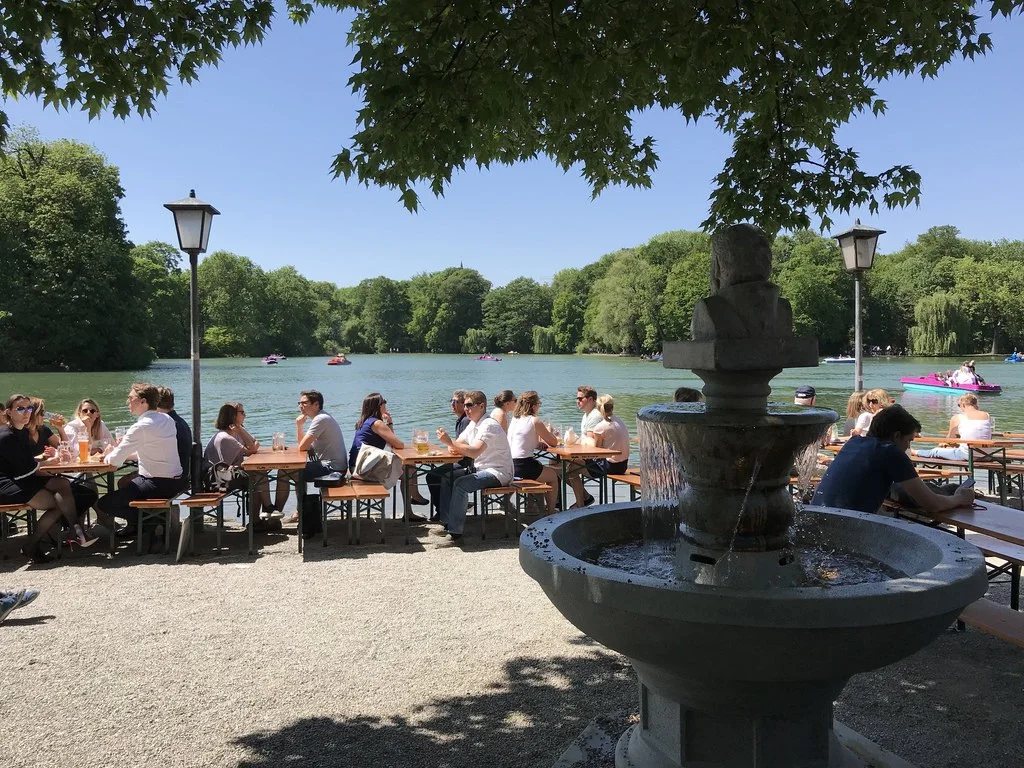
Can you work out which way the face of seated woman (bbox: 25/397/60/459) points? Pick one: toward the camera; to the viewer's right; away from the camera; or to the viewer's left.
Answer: to the viewer's right

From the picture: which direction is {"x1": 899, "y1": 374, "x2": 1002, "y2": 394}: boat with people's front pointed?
to the viewer's left

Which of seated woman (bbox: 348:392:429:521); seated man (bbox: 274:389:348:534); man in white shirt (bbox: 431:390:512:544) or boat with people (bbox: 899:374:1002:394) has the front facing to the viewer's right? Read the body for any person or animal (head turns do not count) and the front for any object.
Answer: the seated woman

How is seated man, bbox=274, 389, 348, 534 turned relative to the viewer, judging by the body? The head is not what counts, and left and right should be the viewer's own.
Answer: facing to the left of the viewer

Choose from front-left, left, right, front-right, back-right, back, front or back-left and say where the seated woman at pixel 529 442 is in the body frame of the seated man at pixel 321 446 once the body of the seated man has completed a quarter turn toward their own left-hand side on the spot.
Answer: left

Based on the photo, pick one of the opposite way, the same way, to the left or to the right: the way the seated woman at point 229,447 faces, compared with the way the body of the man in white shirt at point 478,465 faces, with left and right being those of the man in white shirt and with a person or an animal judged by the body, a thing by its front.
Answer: the opposite way

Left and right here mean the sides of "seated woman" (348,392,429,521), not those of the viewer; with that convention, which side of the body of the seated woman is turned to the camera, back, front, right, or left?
right

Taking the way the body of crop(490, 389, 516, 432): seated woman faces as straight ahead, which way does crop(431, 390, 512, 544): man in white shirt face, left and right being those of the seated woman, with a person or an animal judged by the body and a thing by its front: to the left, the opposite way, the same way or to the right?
the opposite way

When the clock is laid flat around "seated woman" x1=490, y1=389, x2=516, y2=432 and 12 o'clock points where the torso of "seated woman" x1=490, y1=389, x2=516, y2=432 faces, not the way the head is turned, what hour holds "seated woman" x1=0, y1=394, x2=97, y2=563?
"seated woman" x1=0, y1=394, x2=97, y2=563 is roughly at 5 o'clock from "seated woman" x1=490, y1=389, x2=516, y2=432.

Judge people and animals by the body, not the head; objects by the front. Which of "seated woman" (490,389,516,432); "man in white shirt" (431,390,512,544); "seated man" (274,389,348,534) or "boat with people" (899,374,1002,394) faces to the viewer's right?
the seated woman

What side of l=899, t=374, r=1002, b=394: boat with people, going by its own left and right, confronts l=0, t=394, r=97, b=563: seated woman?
left
